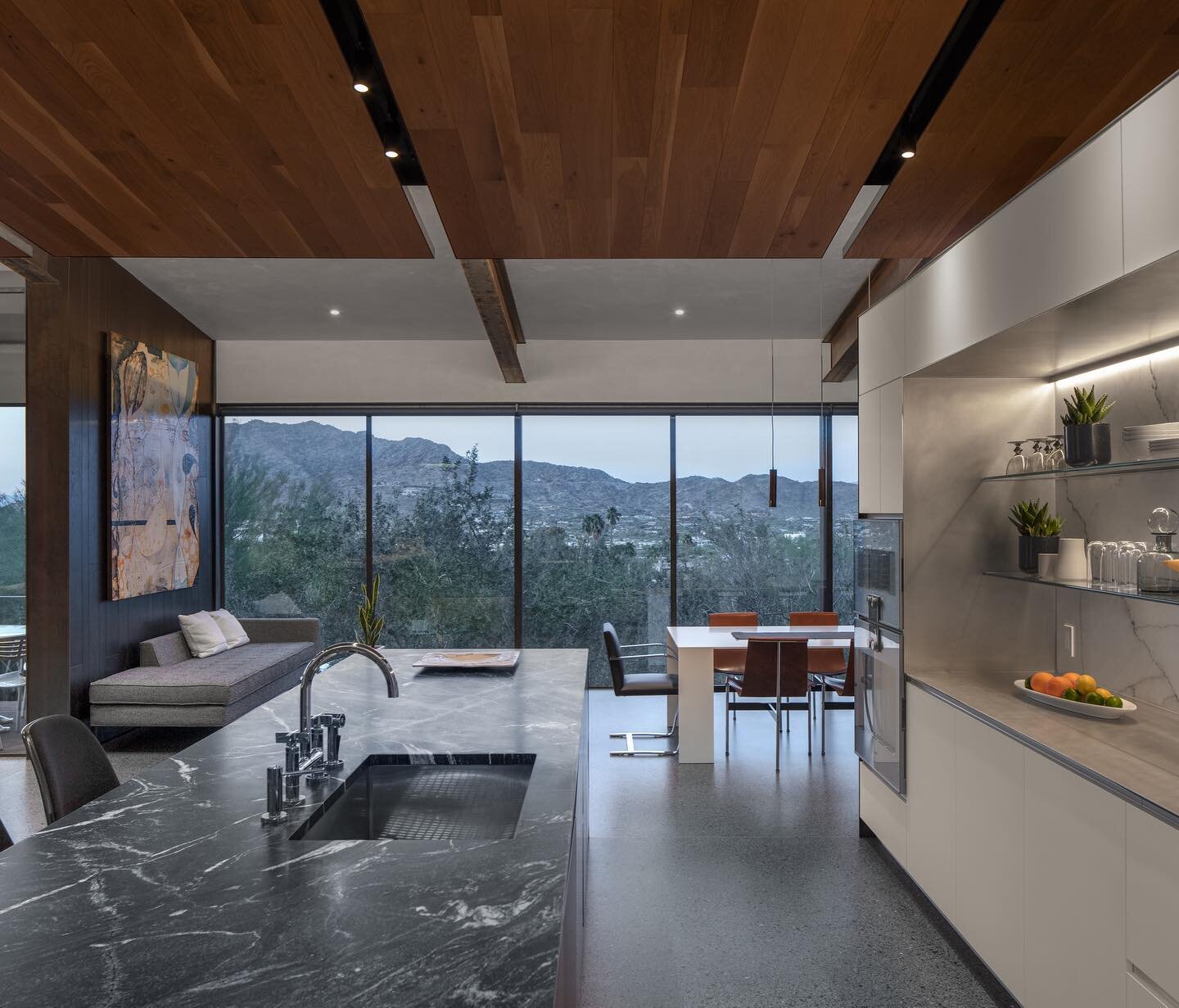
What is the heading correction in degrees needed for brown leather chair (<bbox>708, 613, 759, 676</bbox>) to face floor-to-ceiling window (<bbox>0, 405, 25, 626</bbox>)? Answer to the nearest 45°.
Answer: approximately 90° to its right

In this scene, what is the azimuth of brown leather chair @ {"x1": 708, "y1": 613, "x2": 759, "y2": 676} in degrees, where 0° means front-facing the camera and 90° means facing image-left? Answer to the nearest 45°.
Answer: approximately 0°

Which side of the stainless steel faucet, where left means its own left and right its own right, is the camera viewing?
right

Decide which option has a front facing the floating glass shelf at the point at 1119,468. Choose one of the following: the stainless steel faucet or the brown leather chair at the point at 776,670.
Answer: the stainless steel faucet

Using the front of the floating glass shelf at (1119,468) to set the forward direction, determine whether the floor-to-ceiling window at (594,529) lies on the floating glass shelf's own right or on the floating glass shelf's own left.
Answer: on the floating glass shelf's own right

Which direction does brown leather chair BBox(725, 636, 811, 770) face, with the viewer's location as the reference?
facing away from the viewer

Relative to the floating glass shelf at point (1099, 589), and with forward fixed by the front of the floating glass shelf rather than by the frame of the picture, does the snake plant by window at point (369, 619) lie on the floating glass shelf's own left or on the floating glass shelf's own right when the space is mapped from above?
on the floating glass shelf's own right

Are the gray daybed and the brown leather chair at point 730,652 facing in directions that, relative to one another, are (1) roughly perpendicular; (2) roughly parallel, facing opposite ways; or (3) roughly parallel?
roughly perpendicular

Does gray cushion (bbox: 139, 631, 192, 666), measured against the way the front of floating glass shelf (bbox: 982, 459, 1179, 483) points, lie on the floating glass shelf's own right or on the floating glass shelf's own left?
on the floating glass shelf's own right

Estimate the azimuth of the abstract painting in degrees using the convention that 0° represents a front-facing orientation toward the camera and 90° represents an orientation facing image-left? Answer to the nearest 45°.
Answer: approximately 315°

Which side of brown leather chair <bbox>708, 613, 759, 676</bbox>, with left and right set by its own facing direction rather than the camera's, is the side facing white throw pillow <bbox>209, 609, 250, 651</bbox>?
right

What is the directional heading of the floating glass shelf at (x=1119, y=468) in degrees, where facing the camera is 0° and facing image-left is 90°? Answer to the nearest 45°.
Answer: approximately 45°
